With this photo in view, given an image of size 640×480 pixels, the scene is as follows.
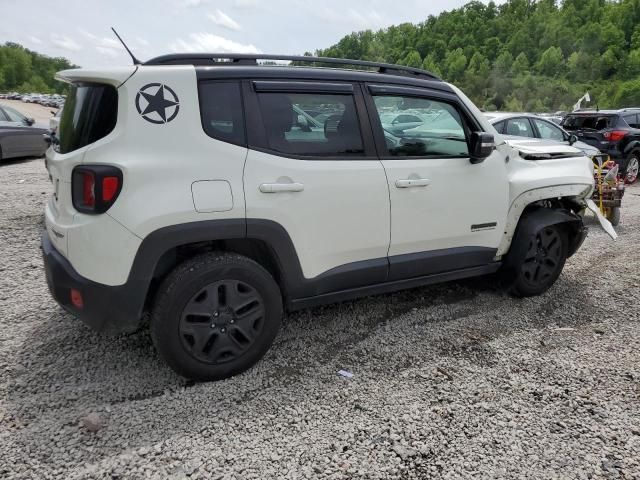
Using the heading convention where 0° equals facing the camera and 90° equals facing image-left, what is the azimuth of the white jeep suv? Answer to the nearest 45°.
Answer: approximately 225°

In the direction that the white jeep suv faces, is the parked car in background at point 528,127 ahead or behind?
ahead

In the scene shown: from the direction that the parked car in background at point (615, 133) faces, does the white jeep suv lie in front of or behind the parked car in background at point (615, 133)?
behind

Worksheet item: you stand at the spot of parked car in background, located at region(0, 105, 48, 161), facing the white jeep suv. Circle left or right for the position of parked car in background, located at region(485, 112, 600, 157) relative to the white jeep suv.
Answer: left

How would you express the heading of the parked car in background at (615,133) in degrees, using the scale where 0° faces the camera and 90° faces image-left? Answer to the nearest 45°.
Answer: approximately 225°

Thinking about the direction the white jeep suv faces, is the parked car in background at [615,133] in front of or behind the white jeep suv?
in front
